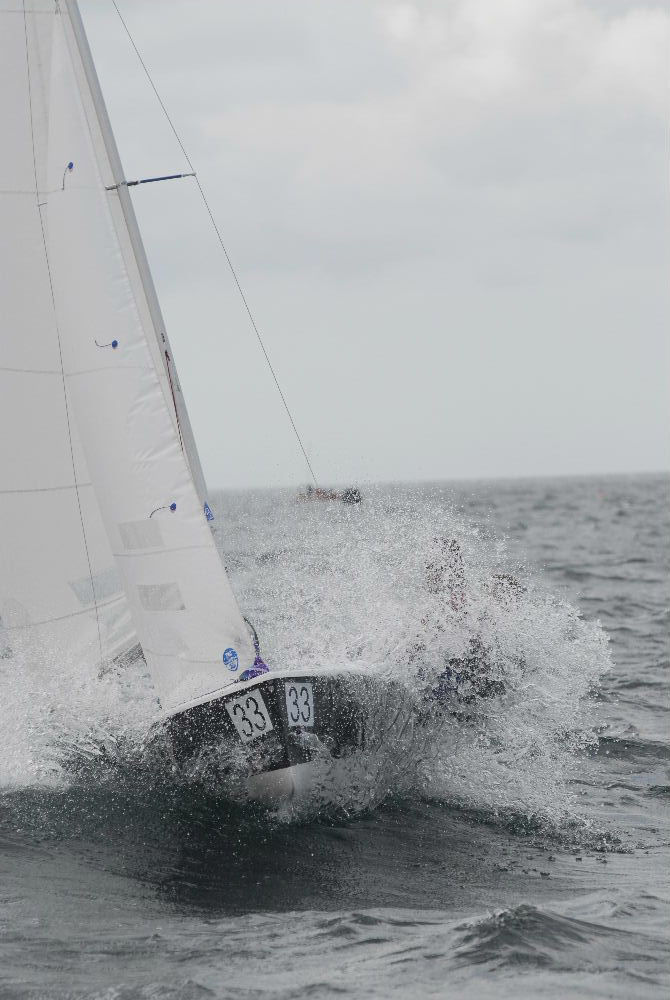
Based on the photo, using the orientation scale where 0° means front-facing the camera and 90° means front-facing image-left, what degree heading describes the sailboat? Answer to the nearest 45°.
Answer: approximately 0°
